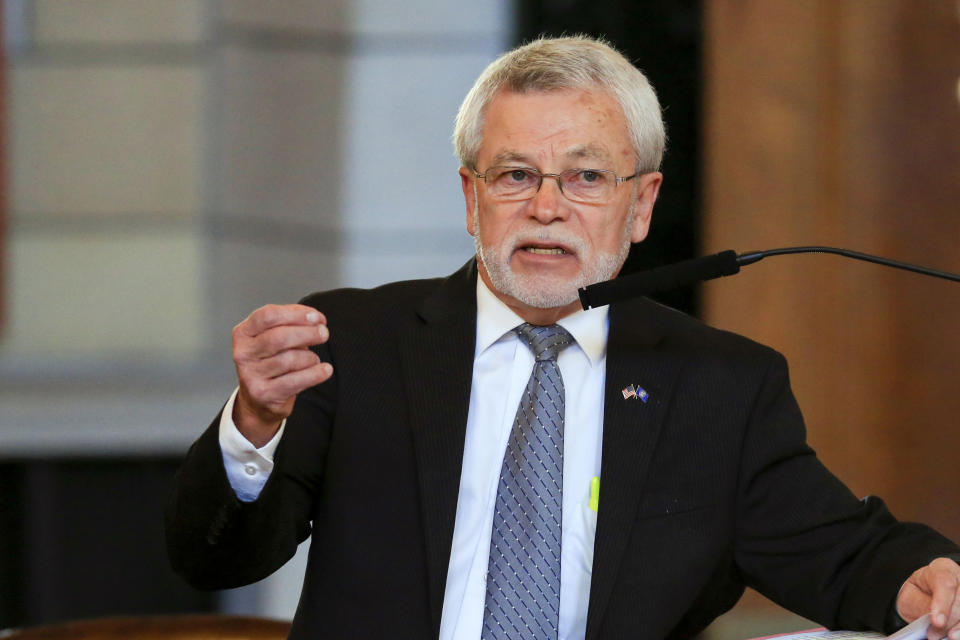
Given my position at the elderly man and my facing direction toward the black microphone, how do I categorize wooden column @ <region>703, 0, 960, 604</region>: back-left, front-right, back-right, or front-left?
back-left

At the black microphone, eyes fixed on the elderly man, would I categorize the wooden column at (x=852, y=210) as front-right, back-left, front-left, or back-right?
front-right

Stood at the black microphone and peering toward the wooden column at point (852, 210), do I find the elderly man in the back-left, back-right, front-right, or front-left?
front-left

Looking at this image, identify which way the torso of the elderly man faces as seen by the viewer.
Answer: toward the camera

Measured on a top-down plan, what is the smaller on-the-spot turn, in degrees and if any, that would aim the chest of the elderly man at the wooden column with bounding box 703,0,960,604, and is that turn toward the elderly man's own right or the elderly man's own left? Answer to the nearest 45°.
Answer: approximately 135° to the elderly man's own left
